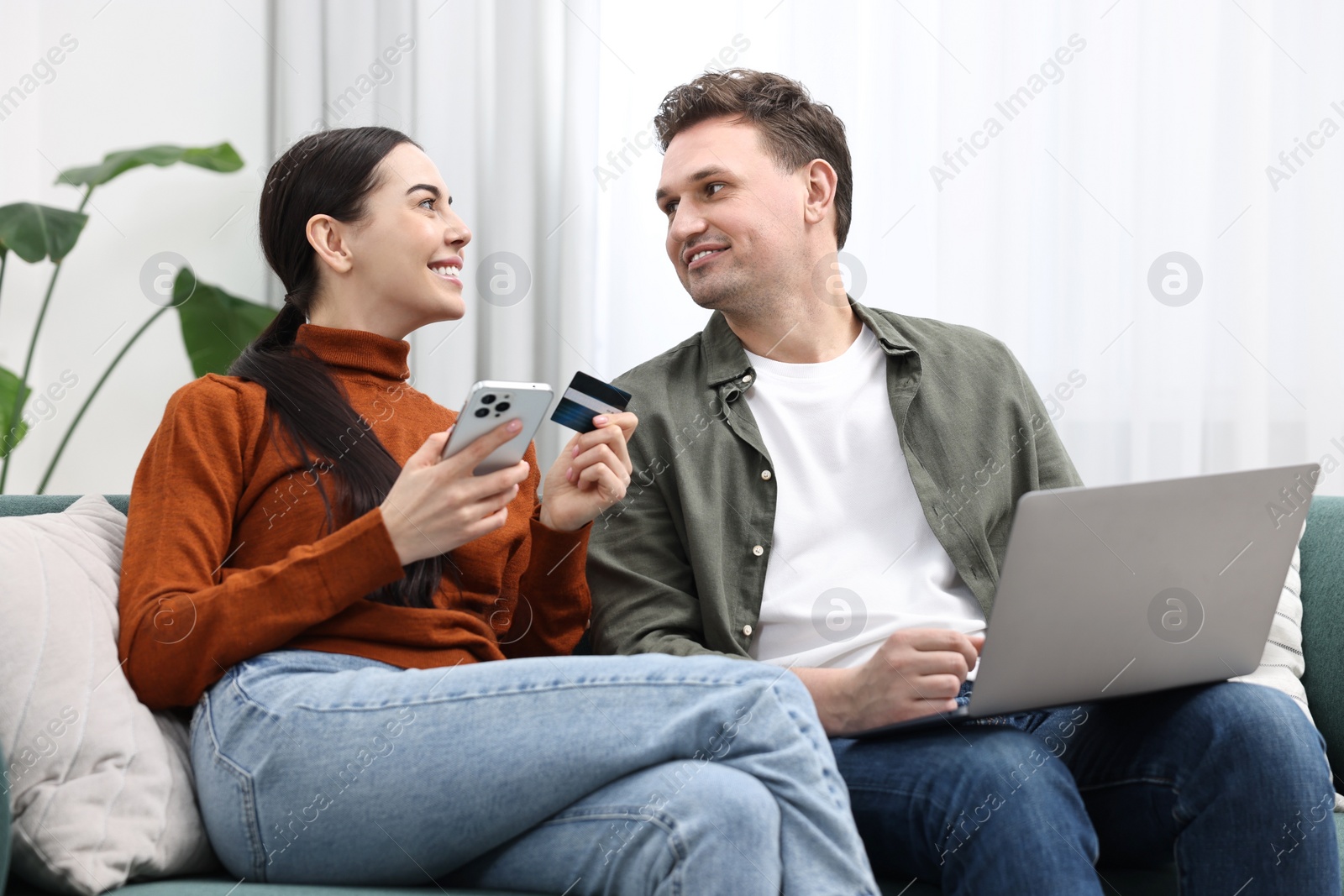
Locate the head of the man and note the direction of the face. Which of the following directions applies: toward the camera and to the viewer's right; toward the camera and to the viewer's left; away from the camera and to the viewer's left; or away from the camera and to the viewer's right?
toward the camera and to the viewer's left

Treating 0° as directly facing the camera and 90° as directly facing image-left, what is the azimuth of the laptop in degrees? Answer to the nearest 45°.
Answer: approximately 135°

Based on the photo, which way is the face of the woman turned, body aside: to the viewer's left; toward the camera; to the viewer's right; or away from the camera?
to the viewer's right

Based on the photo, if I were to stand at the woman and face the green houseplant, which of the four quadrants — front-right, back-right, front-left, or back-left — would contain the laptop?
back-right

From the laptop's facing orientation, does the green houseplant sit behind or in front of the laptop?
in front
